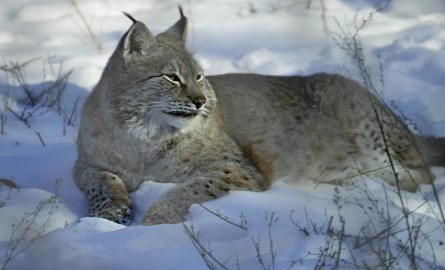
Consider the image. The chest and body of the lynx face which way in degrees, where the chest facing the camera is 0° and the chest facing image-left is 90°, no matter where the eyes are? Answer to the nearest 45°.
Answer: approximately 45°
